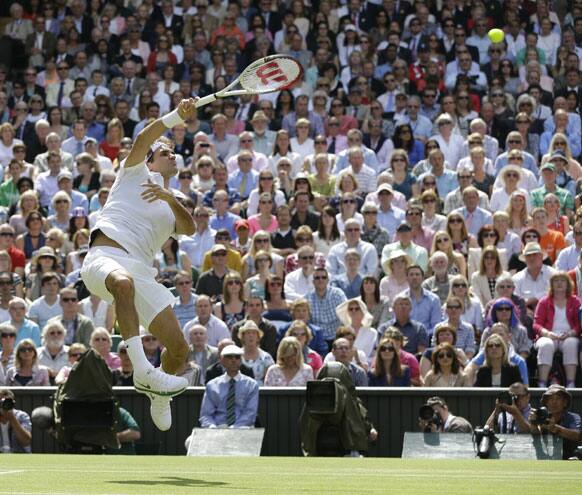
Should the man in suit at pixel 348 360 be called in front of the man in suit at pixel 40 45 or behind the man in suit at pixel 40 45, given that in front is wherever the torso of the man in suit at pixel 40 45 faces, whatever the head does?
in front

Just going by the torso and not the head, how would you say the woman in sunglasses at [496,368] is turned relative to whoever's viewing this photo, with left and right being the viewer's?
facing the viewer

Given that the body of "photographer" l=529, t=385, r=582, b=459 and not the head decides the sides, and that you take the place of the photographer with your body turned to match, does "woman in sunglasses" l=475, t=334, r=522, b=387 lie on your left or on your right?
on your right

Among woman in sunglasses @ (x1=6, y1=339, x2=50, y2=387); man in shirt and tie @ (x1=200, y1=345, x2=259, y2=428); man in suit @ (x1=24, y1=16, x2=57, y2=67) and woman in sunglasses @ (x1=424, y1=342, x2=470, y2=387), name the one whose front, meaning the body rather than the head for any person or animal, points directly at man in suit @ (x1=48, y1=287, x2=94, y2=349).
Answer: man in suit @ (x1=24, y1=16, x2=57, y2=67)

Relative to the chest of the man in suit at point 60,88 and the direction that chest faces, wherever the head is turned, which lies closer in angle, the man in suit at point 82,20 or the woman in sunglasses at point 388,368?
the woman in sunglasses

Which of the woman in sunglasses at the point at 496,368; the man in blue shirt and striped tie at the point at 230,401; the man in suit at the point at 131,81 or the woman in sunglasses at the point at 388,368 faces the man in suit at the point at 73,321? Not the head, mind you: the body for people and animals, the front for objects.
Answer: the man in suit at the point at 131,81

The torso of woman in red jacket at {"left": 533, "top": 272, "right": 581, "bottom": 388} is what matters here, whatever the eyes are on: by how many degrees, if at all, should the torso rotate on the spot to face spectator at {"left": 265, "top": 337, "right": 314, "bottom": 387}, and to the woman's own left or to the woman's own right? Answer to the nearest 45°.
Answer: approximately 45° to the woman's own right

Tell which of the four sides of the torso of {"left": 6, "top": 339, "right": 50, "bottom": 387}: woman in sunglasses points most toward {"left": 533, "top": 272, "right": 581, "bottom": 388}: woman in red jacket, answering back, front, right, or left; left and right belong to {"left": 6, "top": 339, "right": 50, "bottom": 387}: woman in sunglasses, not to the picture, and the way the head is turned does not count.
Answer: left

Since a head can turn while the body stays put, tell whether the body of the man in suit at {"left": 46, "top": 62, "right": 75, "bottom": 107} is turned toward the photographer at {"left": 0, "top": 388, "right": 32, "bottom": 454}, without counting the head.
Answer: yes

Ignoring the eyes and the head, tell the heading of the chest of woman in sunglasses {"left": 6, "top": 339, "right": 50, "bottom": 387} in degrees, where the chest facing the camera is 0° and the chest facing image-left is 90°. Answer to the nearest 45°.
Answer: approximately 0°

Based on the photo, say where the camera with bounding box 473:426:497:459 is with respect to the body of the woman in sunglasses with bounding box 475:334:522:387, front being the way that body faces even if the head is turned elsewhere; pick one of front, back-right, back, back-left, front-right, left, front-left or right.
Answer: front

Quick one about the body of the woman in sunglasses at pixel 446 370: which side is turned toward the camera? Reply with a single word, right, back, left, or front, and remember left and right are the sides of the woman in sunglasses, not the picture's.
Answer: front

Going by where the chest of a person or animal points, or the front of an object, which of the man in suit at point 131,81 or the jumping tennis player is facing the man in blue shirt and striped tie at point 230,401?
the man in suit at point 131,81
